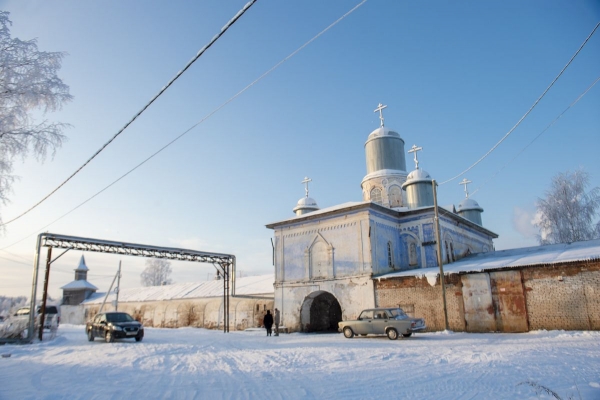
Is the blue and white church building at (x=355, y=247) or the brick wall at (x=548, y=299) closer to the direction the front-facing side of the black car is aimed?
the brick wall

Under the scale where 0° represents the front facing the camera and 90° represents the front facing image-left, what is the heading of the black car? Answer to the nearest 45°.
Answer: approximately 315°
